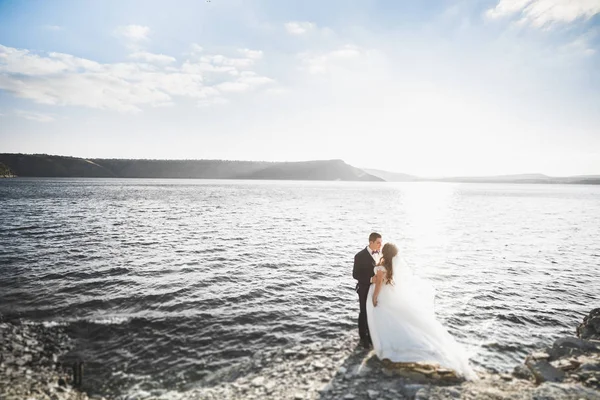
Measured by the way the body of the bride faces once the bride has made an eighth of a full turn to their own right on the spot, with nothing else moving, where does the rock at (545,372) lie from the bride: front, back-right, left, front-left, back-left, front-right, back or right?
right

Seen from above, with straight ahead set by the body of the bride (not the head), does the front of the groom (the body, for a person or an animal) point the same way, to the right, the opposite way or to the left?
the opposite way

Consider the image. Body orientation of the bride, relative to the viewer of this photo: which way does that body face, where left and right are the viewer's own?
facing away from the viewer and to the left of the viewer

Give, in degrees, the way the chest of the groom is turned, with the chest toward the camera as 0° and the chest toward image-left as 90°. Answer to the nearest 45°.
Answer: approximately 315°

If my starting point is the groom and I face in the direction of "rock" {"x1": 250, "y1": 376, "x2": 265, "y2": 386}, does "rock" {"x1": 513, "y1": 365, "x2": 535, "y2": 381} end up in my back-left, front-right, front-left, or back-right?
back-left
